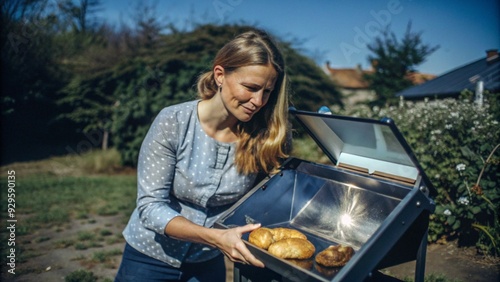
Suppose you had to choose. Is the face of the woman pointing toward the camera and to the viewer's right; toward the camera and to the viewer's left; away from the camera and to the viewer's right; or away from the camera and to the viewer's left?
toward the camera and to the viewer's right

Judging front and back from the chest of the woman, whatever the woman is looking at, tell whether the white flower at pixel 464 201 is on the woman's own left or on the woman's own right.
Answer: on the woman's own left

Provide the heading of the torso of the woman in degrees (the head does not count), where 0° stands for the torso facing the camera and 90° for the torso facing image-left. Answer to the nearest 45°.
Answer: approximately 315°

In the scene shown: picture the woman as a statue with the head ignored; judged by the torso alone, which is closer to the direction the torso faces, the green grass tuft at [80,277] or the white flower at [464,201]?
the white flower
